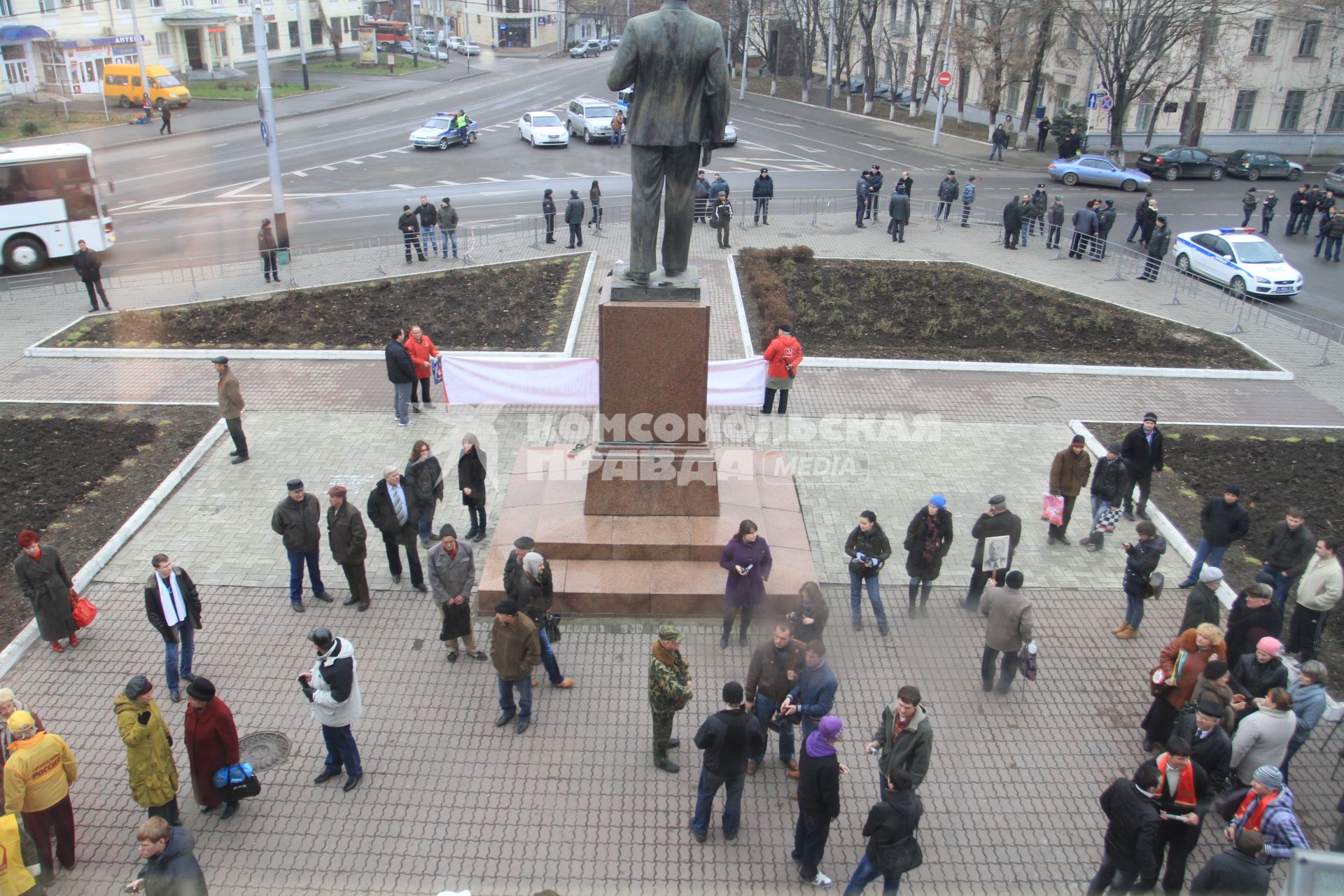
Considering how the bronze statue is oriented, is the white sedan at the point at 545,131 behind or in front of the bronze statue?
in front

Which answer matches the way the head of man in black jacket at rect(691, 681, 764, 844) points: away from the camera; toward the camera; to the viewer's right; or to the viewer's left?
away from the camera

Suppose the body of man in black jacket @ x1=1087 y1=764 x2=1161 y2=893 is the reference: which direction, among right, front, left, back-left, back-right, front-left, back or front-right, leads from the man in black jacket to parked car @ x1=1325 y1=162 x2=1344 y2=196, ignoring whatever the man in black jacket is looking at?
front-left

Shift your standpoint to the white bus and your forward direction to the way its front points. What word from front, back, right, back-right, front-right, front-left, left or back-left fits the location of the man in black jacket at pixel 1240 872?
right

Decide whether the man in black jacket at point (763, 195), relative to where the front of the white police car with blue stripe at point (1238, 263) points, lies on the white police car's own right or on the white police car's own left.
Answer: on the white police car's own right

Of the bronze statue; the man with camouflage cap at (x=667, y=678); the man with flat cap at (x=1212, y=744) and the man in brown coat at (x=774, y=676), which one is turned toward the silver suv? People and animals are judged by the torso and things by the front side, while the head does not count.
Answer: the bronze statue

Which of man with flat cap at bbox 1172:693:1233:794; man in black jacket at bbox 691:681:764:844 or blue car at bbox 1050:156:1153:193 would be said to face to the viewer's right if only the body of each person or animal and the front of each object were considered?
the blue car

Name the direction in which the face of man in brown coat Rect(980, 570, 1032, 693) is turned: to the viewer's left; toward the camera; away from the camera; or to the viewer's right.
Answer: away from the camera

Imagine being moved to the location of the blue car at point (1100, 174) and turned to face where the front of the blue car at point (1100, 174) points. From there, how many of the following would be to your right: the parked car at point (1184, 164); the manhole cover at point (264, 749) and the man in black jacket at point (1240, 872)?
2

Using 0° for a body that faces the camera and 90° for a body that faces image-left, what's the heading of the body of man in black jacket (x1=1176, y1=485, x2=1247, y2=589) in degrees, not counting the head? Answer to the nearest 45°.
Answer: approximately 45°

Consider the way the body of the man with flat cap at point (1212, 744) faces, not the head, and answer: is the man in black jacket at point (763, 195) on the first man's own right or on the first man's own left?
on the first man's own right

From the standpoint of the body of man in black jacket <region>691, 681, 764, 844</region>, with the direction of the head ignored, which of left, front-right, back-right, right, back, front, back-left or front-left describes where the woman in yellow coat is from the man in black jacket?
left

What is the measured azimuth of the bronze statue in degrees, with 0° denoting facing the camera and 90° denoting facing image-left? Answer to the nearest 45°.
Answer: approximately 180°
